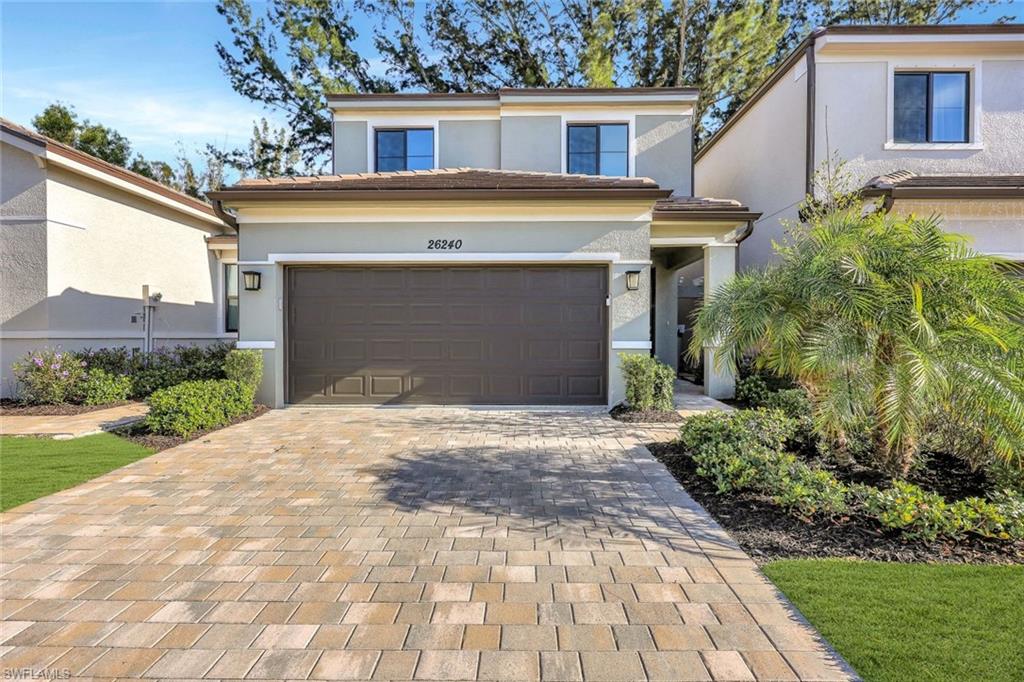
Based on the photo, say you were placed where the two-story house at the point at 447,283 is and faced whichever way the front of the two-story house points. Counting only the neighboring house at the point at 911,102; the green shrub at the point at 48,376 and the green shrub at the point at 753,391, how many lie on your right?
1

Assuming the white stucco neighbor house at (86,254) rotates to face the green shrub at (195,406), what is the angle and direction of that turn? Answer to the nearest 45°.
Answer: approximately 45° to its left

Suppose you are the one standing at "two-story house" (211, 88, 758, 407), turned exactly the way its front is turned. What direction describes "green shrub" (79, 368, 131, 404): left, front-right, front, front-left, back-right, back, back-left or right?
right

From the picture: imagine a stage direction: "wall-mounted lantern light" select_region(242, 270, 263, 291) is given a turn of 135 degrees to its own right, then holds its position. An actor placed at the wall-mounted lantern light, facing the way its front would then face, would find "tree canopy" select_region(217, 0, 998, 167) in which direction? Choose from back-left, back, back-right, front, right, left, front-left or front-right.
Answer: right

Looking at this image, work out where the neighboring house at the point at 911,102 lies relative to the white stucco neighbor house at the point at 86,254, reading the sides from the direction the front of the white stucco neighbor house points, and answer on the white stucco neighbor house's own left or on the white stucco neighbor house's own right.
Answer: on the white stucco neighbor house's own left

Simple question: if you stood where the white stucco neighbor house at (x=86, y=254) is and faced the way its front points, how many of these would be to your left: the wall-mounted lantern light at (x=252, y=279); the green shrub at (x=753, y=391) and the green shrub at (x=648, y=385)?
3

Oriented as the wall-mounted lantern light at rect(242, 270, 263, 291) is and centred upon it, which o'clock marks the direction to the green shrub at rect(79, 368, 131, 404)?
The green shrub is roughly at 4 o'clock from the wall-mounted lantern light.

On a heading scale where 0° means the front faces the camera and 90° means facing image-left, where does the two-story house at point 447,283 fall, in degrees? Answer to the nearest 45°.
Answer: approximately 0°

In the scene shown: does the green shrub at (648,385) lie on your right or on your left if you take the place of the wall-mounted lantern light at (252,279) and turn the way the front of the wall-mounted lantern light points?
on your left

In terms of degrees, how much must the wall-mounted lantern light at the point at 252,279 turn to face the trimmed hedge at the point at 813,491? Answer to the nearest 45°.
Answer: approximately 45° to its left

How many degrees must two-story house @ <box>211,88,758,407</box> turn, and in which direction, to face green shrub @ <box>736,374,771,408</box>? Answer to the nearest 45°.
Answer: approximately 90° to its left

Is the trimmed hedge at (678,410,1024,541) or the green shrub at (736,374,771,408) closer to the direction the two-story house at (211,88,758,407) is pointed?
the trimmed hedge

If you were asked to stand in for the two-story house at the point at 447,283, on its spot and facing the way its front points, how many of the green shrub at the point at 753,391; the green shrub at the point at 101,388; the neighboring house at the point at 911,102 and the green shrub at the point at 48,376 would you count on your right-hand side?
2
